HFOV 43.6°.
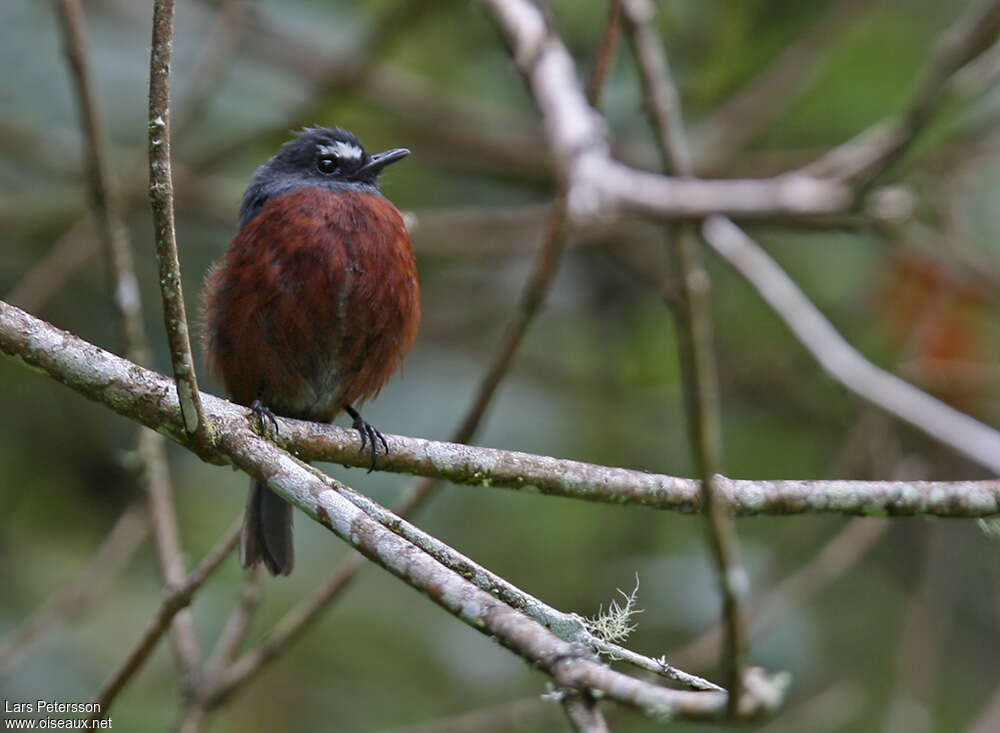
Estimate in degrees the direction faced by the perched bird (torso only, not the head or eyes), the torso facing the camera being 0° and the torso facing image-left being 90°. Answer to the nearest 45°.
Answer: approximately 315°

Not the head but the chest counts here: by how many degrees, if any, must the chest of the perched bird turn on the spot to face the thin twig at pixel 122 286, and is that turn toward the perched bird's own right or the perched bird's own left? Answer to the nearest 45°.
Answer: approximately 135° to the perched bird's own right
